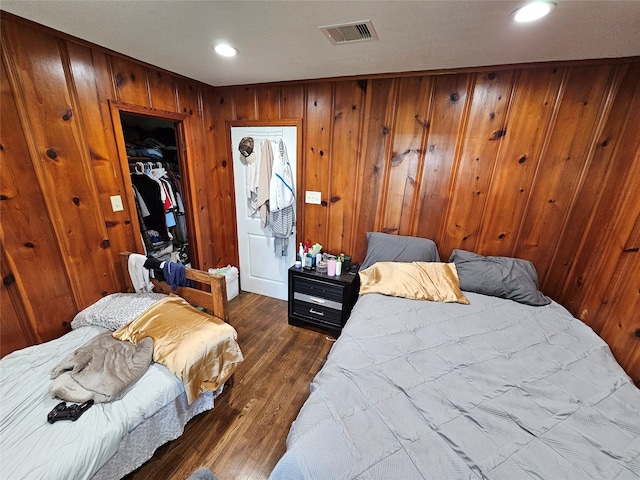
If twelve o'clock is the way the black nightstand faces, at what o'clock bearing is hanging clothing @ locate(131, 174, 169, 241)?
The hanging clothing is roughly at 2 o'clock from the black nightstand.

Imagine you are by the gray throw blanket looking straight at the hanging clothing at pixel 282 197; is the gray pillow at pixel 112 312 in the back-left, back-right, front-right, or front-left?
front-left

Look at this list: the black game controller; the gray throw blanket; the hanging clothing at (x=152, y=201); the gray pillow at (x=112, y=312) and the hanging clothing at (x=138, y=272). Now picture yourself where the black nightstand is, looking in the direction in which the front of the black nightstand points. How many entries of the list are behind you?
0

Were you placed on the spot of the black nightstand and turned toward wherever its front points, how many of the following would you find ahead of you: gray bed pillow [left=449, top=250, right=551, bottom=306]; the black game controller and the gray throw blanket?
2

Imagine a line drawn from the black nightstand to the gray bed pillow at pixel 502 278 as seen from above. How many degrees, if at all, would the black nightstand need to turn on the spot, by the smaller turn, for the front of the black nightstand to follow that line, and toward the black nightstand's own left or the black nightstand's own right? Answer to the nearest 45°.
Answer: approximately 135° to the black nightstand's own left

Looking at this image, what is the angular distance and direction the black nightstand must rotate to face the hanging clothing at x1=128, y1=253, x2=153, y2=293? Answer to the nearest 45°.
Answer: approximately 45° to its right

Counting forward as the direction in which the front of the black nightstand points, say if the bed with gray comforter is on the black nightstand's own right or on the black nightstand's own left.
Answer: on the black nightstand's own left

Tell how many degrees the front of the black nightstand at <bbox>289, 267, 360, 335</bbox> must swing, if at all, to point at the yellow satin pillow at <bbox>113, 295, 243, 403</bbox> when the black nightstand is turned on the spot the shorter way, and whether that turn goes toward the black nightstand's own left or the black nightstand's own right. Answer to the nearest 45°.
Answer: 0° — it already faces it

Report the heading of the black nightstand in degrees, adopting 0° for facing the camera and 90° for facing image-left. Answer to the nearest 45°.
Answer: approximately 45°

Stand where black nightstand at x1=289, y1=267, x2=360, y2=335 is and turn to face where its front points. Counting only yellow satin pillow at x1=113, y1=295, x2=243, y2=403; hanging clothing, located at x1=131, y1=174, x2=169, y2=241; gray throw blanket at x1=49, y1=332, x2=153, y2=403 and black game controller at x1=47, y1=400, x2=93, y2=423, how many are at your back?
0

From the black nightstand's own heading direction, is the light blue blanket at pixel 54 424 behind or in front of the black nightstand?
in front

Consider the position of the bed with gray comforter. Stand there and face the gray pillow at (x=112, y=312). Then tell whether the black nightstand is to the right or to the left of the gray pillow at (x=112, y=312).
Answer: right

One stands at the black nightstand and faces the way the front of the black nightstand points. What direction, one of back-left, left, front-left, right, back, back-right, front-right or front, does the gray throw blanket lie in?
front

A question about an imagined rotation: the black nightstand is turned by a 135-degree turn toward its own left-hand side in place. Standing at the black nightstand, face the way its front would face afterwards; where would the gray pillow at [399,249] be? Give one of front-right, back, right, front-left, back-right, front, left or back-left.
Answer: front
